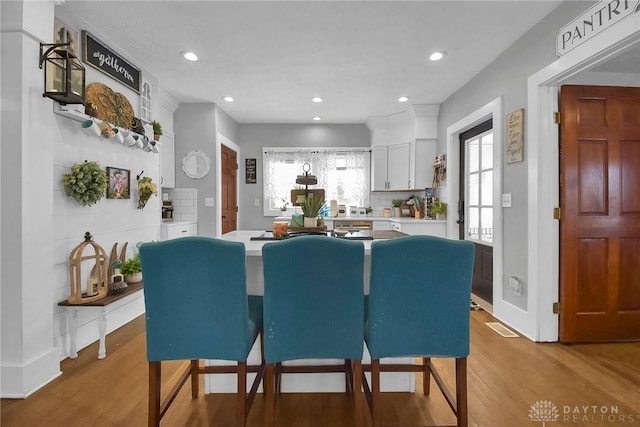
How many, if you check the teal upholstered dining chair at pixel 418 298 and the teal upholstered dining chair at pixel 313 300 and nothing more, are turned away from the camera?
2

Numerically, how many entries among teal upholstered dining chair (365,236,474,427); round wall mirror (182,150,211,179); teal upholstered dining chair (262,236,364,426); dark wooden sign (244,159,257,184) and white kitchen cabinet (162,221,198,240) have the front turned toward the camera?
3

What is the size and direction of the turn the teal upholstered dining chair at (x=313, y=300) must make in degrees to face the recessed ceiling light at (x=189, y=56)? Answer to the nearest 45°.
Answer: approximately 45° to its left

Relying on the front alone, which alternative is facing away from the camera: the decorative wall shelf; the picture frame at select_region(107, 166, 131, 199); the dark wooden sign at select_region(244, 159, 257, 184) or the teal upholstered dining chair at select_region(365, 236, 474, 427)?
the teal upholstered dining chair

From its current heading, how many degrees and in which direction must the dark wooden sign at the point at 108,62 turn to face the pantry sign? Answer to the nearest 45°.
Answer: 0° — it already faces it

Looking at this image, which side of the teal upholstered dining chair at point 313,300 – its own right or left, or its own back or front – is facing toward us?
back

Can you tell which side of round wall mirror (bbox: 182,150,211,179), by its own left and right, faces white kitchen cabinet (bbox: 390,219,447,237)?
left

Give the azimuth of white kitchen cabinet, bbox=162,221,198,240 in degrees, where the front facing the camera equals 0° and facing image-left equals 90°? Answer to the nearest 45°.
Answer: approximately 0°

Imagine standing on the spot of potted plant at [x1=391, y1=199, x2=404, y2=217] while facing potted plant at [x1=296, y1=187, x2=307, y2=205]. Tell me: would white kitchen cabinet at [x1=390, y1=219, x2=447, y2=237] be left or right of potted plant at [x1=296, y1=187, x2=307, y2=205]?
left

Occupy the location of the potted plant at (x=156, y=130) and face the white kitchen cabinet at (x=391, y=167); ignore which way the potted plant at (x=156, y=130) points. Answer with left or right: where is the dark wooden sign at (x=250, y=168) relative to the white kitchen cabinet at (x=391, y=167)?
left

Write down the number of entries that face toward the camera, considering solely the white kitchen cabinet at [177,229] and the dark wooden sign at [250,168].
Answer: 2

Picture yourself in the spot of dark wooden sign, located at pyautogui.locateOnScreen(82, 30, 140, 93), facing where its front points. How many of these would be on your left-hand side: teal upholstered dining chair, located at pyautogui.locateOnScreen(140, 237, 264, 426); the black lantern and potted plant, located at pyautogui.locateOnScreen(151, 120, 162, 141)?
1
